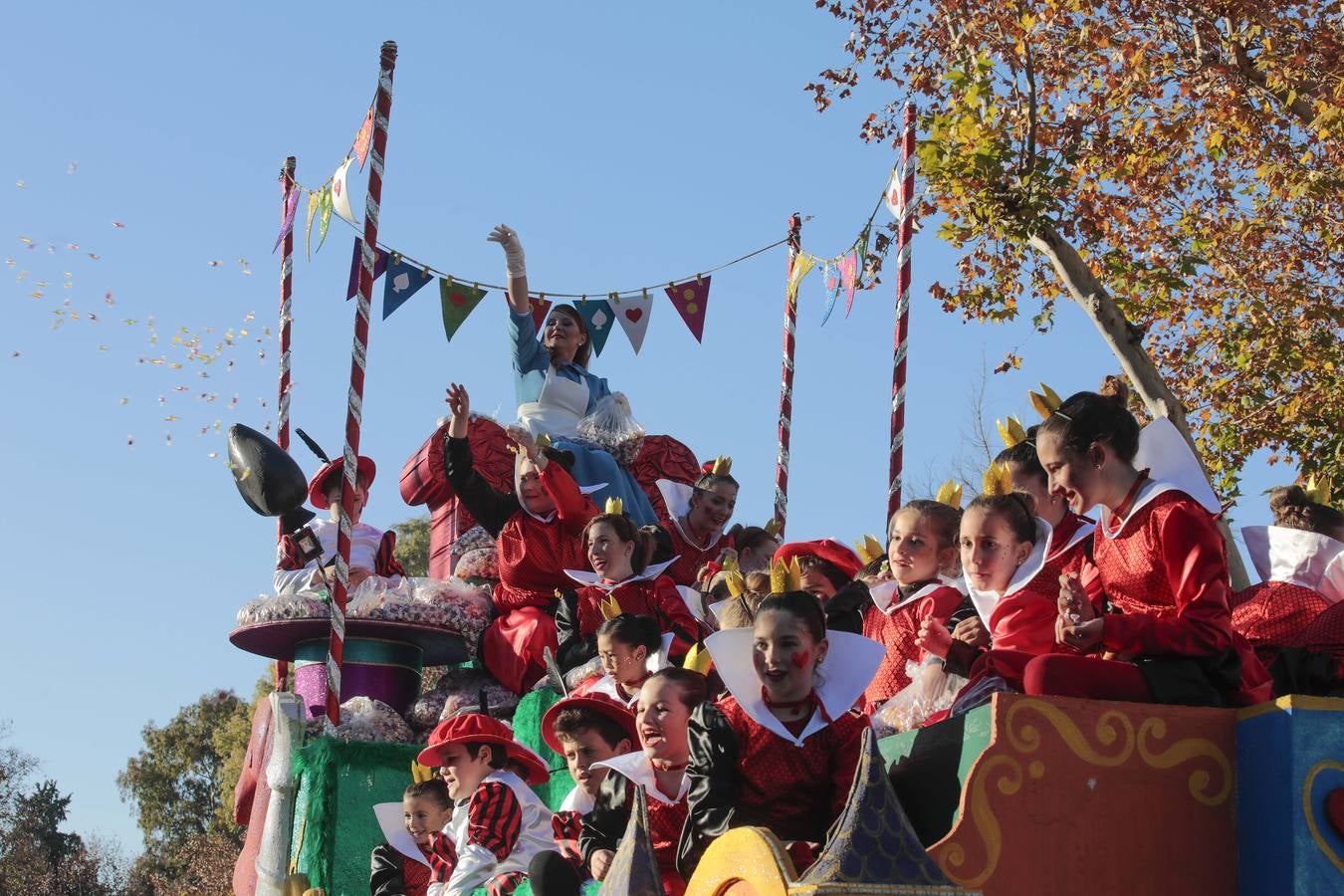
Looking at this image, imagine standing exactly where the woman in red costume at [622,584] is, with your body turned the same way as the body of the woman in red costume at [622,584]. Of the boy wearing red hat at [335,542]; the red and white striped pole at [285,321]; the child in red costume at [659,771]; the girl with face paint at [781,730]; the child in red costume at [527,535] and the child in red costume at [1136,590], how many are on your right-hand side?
3

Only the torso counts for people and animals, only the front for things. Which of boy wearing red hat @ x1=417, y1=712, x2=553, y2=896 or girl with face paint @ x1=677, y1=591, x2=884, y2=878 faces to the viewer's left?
the boy wearing red hat

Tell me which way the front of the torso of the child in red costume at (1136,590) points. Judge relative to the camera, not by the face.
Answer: to the viewer's left

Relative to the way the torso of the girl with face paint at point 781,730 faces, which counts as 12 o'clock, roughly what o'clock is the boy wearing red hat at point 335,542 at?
The boy wearing red hat is roughly at 5 o'clock from the girl with face paint.

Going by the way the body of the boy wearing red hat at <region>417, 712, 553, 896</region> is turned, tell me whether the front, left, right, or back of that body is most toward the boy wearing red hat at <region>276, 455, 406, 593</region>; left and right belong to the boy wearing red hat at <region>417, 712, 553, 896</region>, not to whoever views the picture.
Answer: right

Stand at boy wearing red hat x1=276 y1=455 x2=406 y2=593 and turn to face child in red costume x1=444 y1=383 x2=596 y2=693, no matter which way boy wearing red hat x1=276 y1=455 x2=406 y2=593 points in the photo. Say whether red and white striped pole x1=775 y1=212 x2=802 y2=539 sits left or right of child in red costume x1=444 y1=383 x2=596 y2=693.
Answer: left

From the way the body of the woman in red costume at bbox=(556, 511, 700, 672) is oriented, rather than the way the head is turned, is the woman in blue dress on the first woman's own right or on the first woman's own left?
on the first woman's own right

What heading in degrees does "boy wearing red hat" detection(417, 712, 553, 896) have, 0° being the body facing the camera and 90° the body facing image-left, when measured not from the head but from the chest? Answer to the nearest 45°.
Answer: approximately 90°

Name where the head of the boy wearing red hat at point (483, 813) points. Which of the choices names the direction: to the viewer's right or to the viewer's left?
to the viewer's left

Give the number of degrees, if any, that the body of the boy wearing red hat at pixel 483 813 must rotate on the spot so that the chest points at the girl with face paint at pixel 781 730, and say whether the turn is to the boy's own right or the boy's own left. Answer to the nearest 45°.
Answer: approximately 135° to the boy's own left

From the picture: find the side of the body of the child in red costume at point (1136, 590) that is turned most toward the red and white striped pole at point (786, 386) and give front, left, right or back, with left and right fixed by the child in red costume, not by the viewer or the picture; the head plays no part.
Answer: right

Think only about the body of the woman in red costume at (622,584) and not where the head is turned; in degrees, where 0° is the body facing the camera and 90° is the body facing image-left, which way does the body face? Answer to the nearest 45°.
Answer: approximately 45°

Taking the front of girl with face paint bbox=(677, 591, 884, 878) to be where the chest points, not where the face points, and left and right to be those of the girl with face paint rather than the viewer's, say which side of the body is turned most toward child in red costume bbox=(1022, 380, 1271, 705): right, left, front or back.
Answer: left

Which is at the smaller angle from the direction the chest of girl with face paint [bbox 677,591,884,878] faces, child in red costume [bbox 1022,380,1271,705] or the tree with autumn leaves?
the child in red costume

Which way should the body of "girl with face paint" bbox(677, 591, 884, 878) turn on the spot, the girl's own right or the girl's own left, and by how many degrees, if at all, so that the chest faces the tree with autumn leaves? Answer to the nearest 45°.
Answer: approximately 180°
